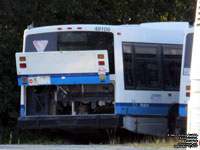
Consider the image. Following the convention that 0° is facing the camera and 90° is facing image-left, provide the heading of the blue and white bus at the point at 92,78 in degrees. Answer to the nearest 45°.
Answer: approximately 225°
